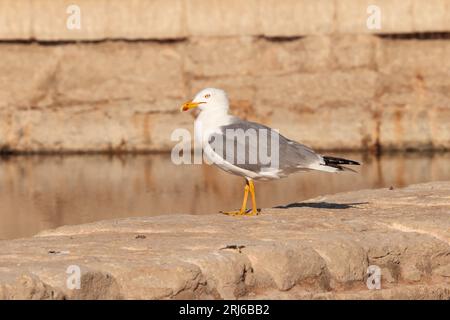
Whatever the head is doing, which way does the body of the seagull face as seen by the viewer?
to the viewer's left
